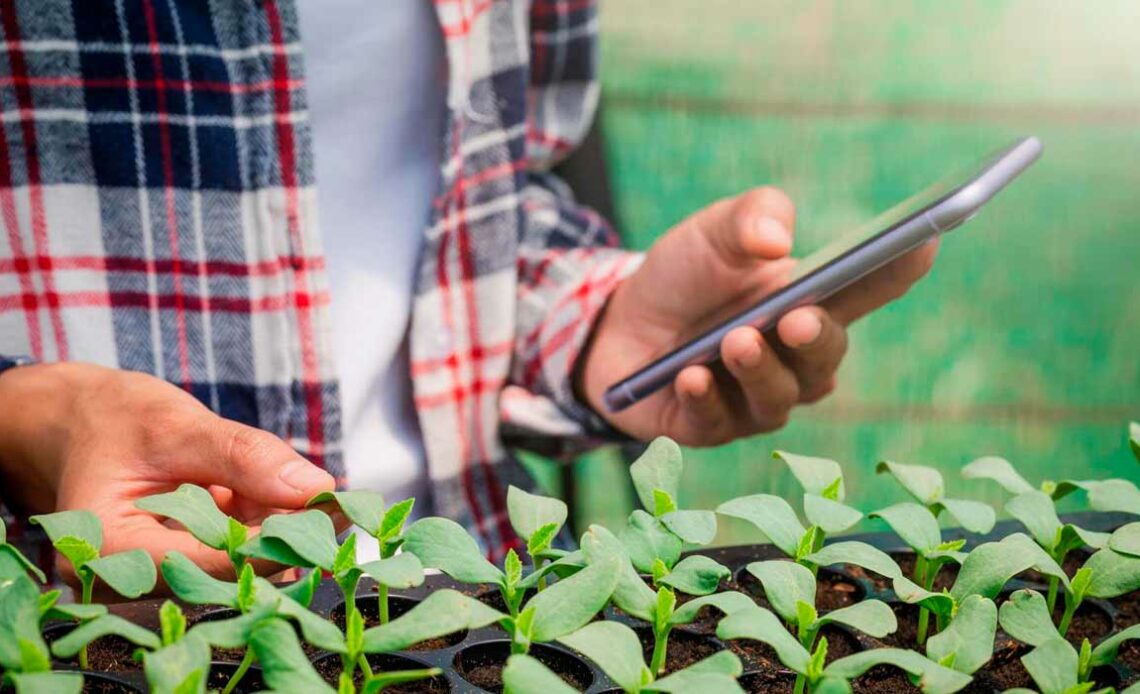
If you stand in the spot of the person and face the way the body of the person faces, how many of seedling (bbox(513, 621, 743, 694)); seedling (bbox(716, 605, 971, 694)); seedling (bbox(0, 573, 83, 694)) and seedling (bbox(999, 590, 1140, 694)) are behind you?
0

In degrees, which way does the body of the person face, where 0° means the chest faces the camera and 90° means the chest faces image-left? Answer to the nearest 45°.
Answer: approximately 315°

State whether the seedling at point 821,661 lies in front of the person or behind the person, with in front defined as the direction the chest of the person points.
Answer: in front

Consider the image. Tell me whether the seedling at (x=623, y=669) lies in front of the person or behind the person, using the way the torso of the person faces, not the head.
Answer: in front

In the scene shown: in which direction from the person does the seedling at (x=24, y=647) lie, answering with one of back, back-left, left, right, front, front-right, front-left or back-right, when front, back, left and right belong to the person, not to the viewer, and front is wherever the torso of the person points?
front-right
